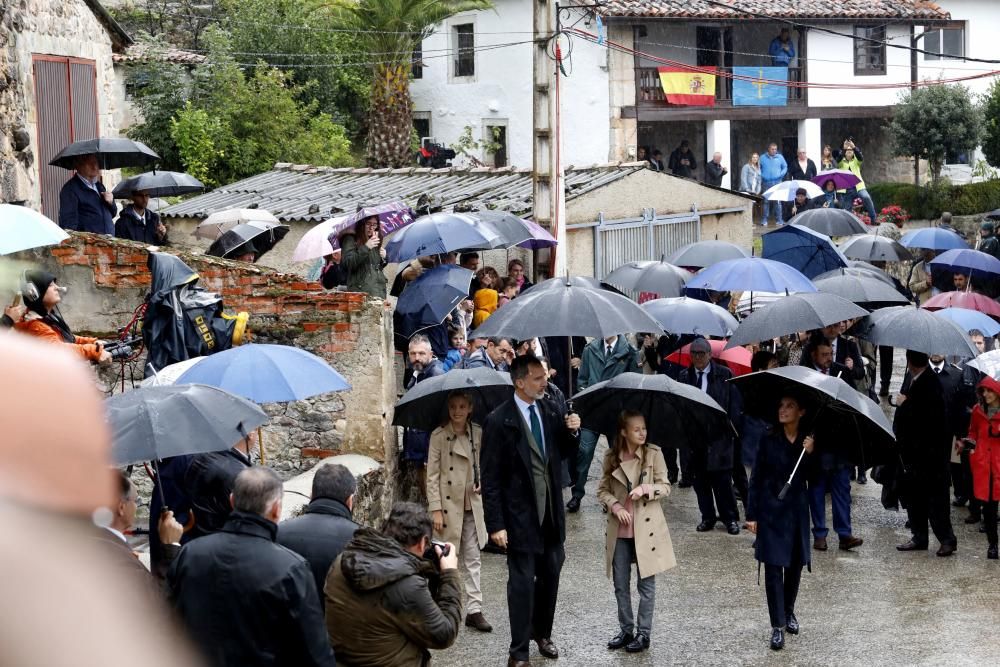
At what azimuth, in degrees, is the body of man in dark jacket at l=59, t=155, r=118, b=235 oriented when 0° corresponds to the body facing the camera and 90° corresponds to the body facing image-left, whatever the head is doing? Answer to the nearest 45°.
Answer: approximately 315°

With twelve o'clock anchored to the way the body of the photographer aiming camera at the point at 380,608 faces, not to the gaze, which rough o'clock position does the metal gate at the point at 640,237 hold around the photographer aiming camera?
The metal gate is roughly at 11 o'clock from the photographer aiming camera.

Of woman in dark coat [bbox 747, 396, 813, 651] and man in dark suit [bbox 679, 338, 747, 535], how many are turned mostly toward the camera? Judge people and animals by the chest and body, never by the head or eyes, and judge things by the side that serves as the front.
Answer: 2

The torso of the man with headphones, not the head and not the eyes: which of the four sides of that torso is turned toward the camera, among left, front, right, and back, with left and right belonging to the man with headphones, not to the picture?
right

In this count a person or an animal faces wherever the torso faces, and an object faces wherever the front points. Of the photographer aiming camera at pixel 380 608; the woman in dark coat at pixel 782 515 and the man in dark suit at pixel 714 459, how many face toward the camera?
2

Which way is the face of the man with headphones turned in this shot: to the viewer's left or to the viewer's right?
to the viewer's right

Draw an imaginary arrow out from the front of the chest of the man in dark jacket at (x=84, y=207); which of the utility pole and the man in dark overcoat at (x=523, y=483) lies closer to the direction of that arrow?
the man in dark overcoat

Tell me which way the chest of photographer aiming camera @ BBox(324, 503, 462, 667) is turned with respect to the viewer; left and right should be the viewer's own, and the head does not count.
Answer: facing away from the viewer and to the right of the viewer

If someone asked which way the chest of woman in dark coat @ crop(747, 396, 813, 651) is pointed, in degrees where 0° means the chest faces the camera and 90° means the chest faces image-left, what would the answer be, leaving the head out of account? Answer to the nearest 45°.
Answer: approximately 0°
